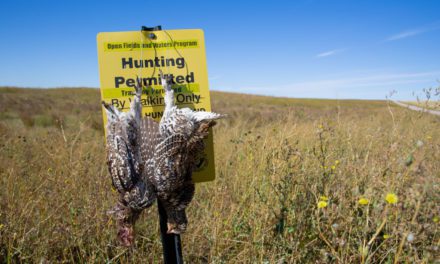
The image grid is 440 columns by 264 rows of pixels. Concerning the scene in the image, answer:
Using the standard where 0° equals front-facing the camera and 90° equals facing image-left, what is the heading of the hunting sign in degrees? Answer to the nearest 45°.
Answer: approximately 0°

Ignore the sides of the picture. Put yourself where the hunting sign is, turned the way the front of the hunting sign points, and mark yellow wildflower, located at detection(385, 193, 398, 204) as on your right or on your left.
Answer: on your left
